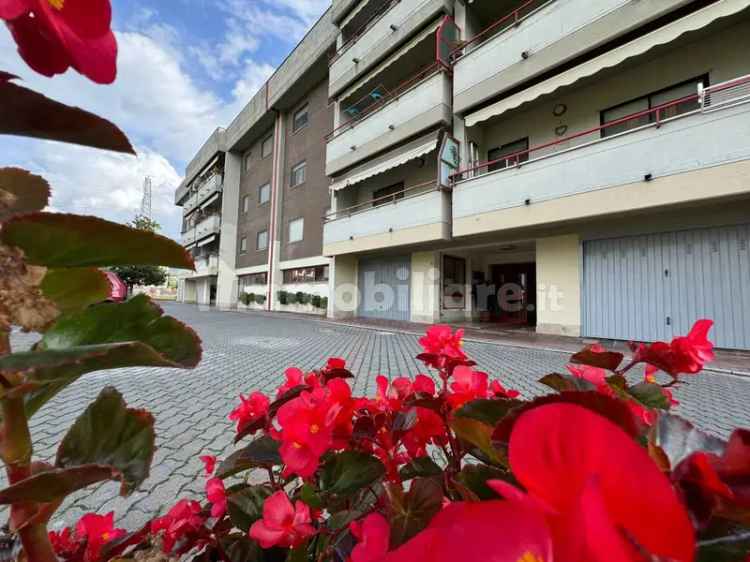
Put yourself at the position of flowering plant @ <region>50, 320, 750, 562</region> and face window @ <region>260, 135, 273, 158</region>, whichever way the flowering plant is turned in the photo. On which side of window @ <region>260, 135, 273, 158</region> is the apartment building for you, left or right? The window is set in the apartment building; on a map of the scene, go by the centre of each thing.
right

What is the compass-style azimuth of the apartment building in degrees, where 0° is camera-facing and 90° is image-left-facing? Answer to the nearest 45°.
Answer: approximately 45°

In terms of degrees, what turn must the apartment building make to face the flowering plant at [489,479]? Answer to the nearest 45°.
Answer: approximately 45° to its left
